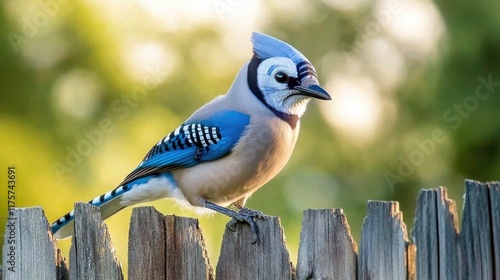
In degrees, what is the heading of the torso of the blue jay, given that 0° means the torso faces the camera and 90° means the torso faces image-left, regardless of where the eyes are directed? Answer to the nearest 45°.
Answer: approximately 270°
